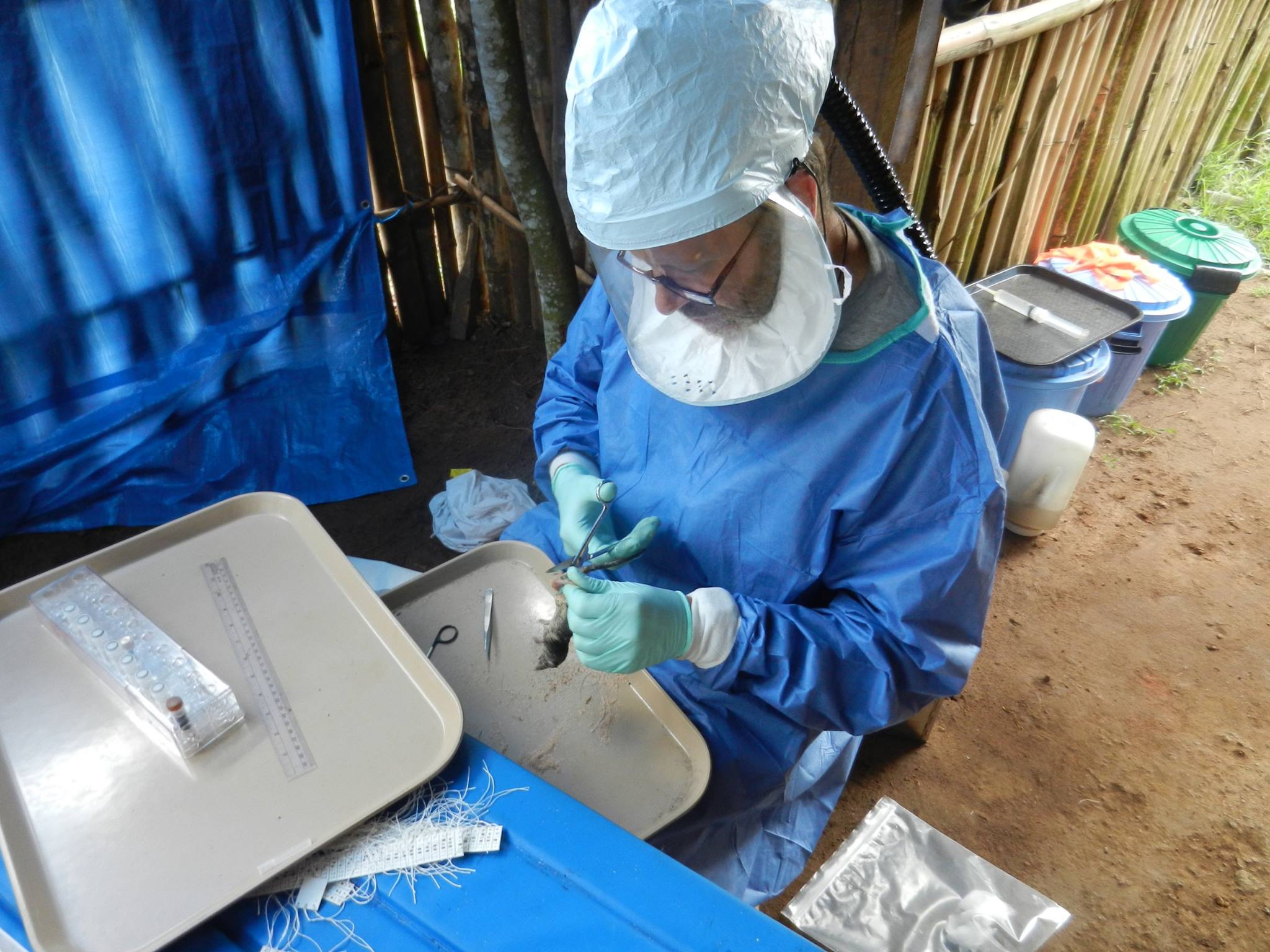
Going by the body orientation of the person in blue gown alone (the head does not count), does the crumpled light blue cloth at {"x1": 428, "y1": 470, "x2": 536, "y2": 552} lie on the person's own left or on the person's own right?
on the person's own right

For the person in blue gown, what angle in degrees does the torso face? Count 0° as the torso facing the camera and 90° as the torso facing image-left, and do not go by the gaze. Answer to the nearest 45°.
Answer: approximately 45°

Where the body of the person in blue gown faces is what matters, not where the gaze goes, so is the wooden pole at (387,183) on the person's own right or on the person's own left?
on the person's own right

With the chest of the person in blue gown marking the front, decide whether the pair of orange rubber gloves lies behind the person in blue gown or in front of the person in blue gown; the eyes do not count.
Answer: behind

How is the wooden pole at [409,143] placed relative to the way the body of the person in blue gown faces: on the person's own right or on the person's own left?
on the person's own right

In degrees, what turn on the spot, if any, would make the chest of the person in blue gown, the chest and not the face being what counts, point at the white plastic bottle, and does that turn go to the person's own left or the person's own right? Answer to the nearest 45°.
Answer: approximately 180°

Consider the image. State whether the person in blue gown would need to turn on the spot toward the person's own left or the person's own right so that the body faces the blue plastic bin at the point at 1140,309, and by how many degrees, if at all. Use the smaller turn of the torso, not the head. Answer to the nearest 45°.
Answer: approximately 180°

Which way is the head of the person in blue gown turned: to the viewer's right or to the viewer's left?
to the viewer's left

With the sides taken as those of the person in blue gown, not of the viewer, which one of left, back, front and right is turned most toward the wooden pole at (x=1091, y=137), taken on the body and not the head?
back

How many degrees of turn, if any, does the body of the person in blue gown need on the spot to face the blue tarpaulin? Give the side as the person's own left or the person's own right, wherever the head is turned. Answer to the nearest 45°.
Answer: approximately 90° to the person's own right
